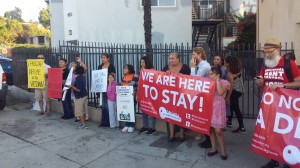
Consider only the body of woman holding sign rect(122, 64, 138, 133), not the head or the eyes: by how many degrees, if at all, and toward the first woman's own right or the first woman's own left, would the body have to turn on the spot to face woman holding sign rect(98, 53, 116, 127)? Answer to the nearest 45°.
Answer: approximately 90° to the first woman's own right

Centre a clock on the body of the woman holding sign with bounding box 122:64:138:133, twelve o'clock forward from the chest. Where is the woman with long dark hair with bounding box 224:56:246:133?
The woman with long dark hair is roughly at 8 o'clock from the woman holding sign.

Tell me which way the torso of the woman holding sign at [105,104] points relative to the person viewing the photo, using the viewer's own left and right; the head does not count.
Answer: facing the viewer and to the left of the viewer

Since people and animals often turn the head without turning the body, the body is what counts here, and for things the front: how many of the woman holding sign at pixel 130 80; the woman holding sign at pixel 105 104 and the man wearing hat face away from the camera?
0

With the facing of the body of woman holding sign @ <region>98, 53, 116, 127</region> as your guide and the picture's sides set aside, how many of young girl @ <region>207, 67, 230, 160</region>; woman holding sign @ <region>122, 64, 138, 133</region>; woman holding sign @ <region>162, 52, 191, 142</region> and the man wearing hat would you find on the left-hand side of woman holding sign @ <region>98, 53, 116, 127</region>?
4

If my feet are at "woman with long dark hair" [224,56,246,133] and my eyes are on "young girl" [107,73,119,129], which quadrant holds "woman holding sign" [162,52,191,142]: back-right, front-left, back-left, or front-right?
front-left

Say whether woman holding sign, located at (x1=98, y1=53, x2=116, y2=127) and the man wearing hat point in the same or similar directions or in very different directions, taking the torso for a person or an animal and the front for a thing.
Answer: same or similar directions

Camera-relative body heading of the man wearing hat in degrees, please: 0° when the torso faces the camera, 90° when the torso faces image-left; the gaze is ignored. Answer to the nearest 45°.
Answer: approximately 45°

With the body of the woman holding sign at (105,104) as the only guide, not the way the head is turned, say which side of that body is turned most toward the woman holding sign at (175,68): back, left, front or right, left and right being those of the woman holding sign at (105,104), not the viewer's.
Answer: left

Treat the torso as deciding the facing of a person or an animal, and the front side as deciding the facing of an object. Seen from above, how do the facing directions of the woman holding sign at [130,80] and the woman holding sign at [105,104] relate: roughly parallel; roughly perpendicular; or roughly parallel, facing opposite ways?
roughly parallel
